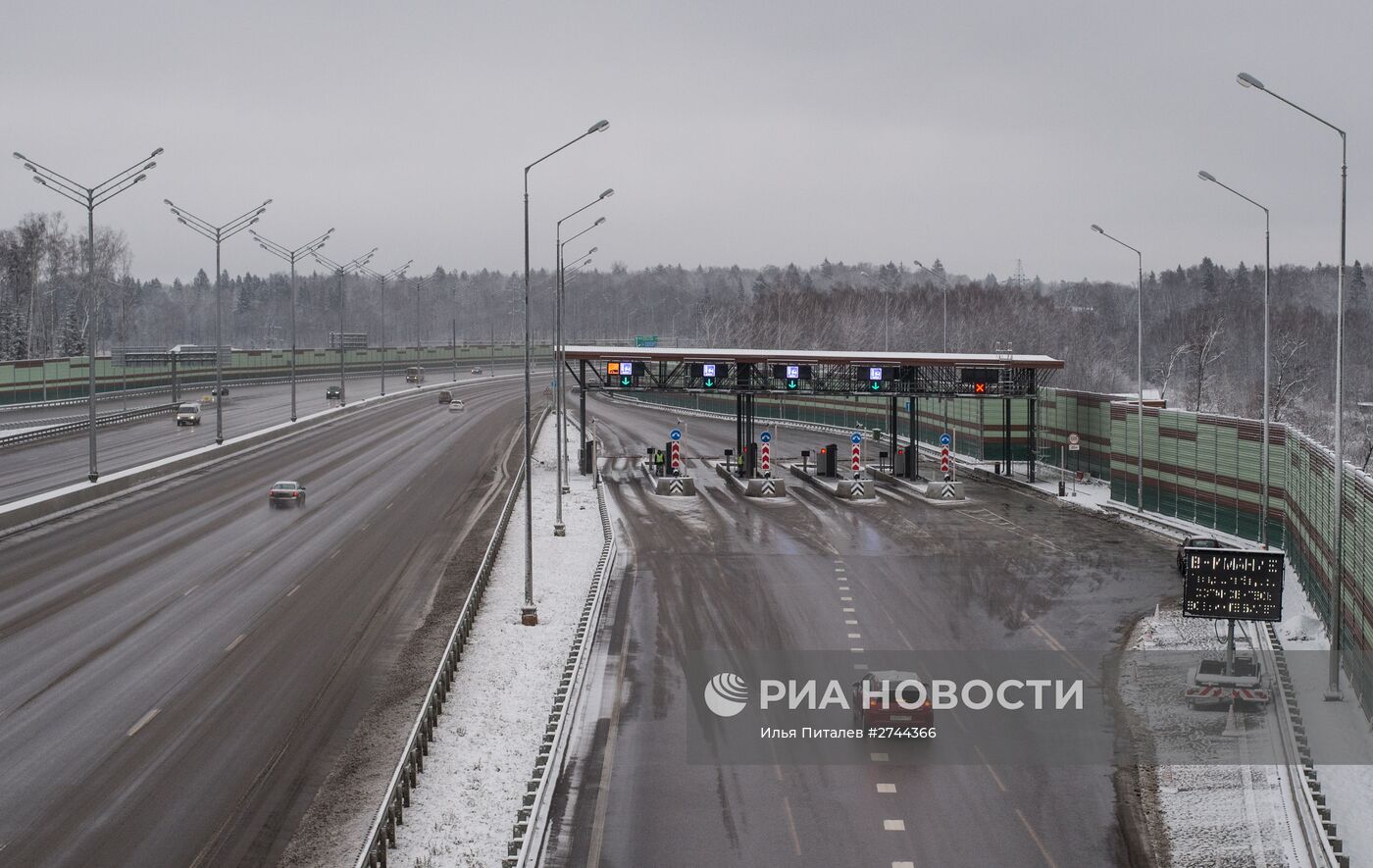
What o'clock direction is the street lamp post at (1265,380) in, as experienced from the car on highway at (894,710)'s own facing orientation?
The street lamp post is roughly at 1 o'clock from the car on highway.

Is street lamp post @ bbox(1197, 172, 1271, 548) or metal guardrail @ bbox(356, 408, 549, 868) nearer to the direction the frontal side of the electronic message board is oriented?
the metal guardrail

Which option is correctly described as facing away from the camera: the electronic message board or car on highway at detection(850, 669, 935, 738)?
the car on highway

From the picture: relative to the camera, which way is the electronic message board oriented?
toward the camera

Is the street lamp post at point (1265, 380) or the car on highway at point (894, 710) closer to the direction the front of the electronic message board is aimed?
the car on highway

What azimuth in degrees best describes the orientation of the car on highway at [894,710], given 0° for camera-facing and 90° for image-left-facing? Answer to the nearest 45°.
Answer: approximately 180°

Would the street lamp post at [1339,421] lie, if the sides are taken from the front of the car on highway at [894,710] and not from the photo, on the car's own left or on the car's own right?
on the car's own right

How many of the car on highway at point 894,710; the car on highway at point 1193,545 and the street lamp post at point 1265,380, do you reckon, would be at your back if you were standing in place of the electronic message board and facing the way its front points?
2

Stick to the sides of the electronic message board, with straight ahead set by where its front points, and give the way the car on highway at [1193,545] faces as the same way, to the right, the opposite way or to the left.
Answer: the opposite way

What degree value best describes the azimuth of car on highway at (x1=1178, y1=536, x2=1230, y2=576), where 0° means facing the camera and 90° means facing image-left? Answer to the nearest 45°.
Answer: approximately 180°

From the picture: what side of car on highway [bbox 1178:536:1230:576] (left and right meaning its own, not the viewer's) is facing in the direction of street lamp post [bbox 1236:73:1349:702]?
back

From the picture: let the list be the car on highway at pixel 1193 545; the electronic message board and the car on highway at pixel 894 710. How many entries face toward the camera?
1
